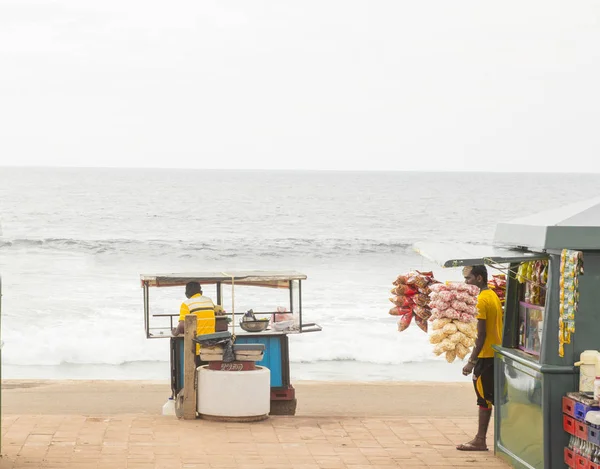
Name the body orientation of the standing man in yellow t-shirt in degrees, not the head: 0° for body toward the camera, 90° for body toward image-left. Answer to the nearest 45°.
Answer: approximately 90°

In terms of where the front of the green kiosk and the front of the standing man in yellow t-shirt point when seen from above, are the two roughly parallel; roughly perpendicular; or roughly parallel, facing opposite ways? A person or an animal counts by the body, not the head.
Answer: roughly parallel

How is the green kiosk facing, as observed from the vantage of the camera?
facing to the left of the viewer

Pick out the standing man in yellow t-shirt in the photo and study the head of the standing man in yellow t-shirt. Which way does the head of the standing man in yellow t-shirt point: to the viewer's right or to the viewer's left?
to the viewer's left

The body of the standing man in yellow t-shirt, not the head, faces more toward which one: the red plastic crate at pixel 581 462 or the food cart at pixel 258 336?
the food cart

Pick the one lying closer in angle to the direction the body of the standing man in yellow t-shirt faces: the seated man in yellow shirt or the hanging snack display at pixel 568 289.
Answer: the seated man in yellow shirt

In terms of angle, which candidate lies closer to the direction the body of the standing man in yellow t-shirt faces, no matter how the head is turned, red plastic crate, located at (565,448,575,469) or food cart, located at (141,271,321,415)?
the food cart

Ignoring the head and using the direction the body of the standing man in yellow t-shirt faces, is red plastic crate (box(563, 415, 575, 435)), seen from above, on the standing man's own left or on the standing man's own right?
on the standing man's own left

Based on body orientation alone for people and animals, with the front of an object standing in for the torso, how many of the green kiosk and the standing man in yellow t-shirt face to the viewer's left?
2

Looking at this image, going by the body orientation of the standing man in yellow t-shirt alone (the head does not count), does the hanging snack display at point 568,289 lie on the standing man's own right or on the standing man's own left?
on the standing man's own left
